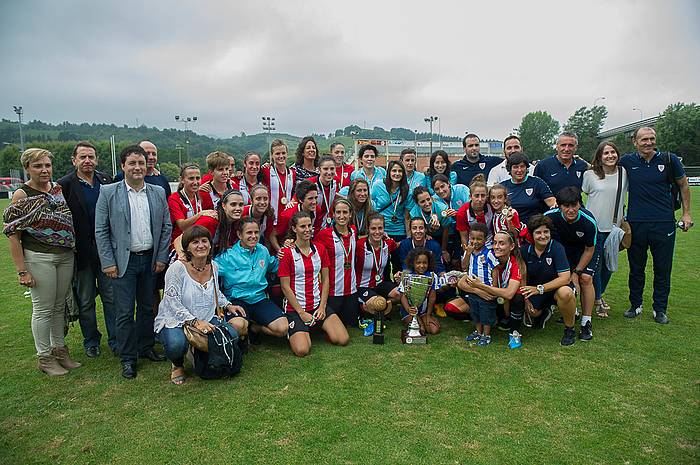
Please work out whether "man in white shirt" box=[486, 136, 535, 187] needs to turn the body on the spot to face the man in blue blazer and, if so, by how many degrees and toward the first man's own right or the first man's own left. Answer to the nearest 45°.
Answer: approximately 45° to the first man's own right

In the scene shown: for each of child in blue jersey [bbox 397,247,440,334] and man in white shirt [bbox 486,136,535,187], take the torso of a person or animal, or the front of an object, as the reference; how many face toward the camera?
2

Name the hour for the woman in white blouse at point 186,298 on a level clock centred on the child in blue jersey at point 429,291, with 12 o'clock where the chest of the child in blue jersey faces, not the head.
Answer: The woman in white blouse is roughly at 2 o'clock from the child in blue jersey.

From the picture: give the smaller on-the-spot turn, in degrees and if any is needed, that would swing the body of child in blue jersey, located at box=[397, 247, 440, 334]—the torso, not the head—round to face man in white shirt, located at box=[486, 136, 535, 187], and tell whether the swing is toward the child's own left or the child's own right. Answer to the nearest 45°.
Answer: approximately 135° to the child's own left

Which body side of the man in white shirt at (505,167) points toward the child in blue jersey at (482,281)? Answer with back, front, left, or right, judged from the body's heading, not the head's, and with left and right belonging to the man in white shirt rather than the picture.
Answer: front

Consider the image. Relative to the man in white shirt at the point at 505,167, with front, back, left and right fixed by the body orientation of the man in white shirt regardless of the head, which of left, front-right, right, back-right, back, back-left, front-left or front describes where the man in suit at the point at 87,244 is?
front-right

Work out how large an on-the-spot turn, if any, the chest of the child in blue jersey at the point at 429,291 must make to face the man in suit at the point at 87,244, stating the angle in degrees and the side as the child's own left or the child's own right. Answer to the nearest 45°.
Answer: approximately 90° to the child's own right

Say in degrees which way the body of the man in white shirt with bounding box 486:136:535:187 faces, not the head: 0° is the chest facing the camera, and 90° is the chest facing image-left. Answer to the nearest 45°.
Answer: approximately 0°

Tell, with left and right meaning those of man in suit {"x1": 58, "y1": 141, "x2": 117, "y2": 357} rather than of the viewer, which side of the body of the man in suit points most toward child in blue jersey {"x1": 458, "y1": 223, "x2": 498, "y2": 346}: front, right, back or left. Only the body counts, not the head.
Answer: left

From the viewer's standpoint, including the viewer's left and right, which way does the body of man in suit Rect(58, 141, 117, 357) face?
facing the viewer

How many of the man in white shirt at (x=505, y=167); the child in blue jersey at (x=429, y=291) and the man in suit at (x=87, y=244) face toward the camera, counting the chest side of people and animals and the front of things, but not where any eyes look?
3

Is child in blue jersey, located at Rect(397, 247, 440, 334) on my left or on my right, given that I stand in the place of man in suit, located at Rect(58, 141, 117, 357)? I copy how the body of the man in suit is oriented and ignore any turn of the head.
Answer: on my left
